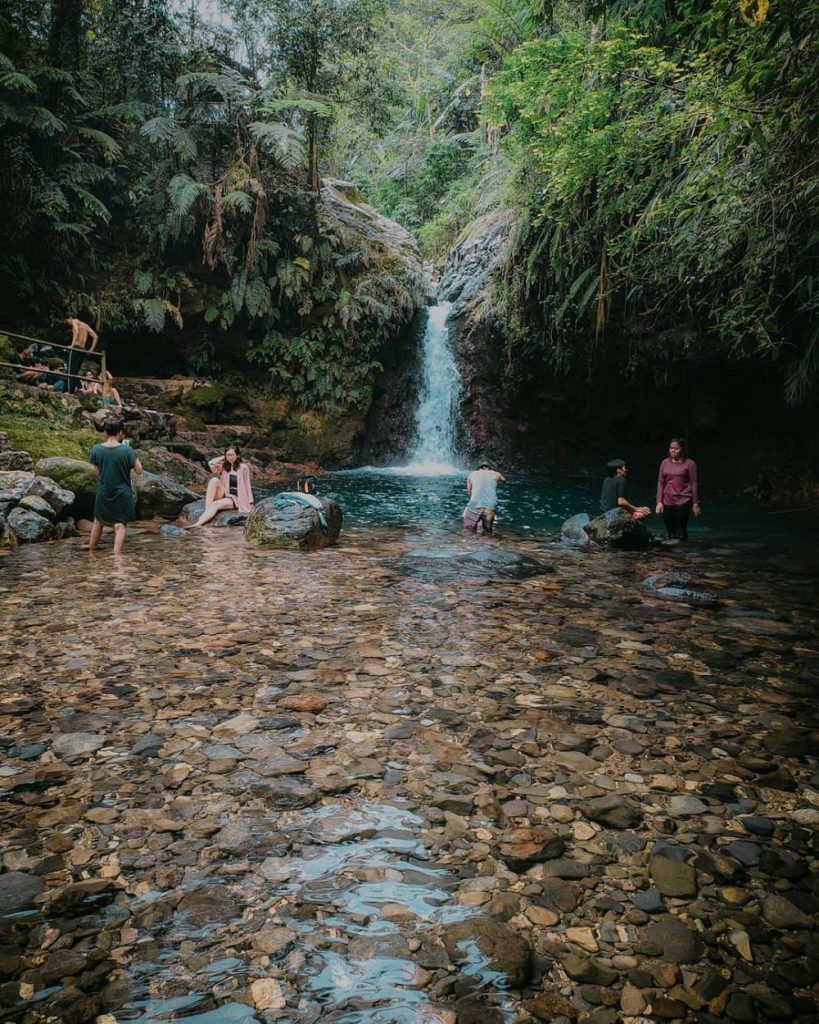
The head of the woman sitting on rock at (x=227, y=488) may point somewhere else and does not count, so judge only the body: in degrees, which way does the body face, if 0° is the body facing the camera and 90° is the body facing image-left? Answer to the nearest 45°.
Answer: approximately 45°

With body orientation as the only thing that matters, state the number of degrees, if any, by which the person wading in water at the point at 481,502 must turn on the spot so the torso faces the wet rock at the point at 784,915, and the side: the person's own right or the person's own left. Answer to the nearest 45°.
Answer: approximately 180°

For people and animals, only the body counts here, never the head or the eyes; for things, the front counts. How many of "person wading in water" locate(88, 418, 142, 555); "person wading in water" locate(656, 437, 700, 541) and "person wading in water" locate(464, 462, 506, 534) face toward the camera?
1

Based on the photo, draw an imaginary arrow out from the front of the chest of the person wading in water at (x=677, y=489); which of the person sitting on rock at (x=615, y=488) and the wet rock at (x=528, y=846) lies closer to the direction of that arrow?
the wet rock

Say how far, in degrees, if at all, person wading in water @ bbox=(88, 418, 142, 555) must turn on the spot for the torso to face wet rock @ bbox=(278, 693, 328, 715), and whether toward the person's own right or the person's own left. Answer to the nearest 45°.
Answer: approximately 180°

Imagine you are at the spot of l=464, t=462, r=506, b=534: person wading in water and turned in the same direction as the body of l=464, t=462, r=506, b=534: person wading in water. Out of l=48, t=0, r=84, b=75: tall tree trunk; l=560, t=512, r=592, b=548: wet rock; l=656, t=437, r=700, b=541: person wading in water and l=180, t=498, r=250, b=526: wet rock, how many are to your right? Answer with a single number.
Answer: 2

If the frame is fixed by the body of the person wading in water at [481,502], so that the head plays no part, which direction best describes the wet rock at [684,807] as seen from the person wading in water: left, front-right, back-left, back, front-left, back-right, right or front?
back

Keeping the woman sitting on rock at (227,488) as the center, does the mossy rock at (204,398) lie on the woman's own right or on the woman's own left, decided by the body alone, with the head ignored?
on the woman's own right

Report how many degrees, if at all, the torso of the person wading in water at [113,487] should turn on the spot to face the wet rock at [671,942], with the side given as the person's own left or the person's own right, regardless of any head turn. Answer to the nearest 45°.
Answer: approximately 180°

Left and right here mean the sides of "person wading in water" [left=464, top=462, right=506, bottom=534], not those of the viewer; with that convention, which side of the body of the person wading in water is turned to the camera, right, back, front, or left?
back

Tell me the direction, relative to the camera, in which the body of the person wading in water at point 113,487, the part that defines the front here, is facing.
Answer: away from the camera

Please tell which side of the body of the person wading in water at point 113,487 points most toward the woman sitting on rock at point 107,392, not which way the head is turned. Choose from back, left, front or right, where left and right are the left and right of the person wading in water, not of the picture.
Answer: front

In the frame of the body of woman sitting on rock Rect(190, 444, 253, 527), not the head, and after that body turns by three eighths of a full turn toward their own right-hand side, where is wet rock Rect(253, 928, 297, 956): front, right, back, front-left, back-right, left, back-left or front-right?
back

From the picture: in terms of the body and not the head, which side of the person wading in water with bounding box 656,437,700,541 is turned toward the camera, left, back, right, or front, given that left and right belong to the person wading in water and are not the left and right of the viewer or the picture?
front

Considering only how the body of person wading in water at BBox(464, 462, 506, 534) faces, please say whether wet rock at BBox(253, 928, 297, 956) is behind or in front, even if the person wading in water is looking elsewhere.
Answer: behind
